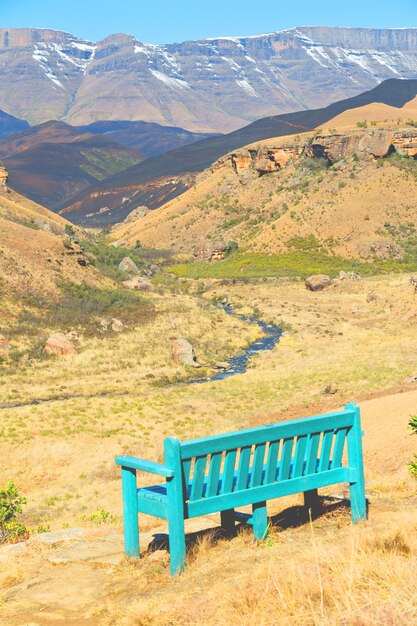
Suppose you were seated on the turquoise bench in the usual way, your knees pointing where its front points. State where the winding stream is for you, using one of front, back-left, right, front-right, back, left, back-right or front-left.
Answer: front-right

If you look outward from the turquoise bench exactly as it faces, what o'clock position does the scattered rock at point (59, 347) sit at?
The scattered rock is roughly at 1 o'clock from the turquoise bench.

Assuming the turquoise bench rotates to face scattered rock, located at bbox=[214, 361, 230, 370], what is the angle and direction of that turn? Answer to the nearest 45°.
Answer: approximately 45° to its right

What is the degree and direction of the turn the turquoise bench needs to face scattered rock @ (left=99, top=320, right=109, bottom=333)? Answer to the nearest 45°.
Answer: approximately 45° to its right

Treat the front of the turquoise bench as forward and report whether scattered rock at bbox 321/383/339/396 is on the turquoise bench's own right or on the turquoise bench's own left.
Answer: on the turquoise bench's own right

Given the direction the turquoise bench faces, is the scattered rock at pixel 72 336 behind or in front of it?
in front

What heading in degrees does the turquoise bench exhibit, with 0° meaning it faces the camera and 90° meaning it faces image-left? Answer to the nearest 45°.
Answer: approximately 135°

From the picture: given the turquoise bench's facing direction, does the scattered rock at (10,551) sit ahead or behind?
ahead

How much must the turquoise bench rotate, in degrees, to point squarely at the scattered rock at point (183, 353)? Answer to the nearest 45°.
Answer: approximately 45° to its right
